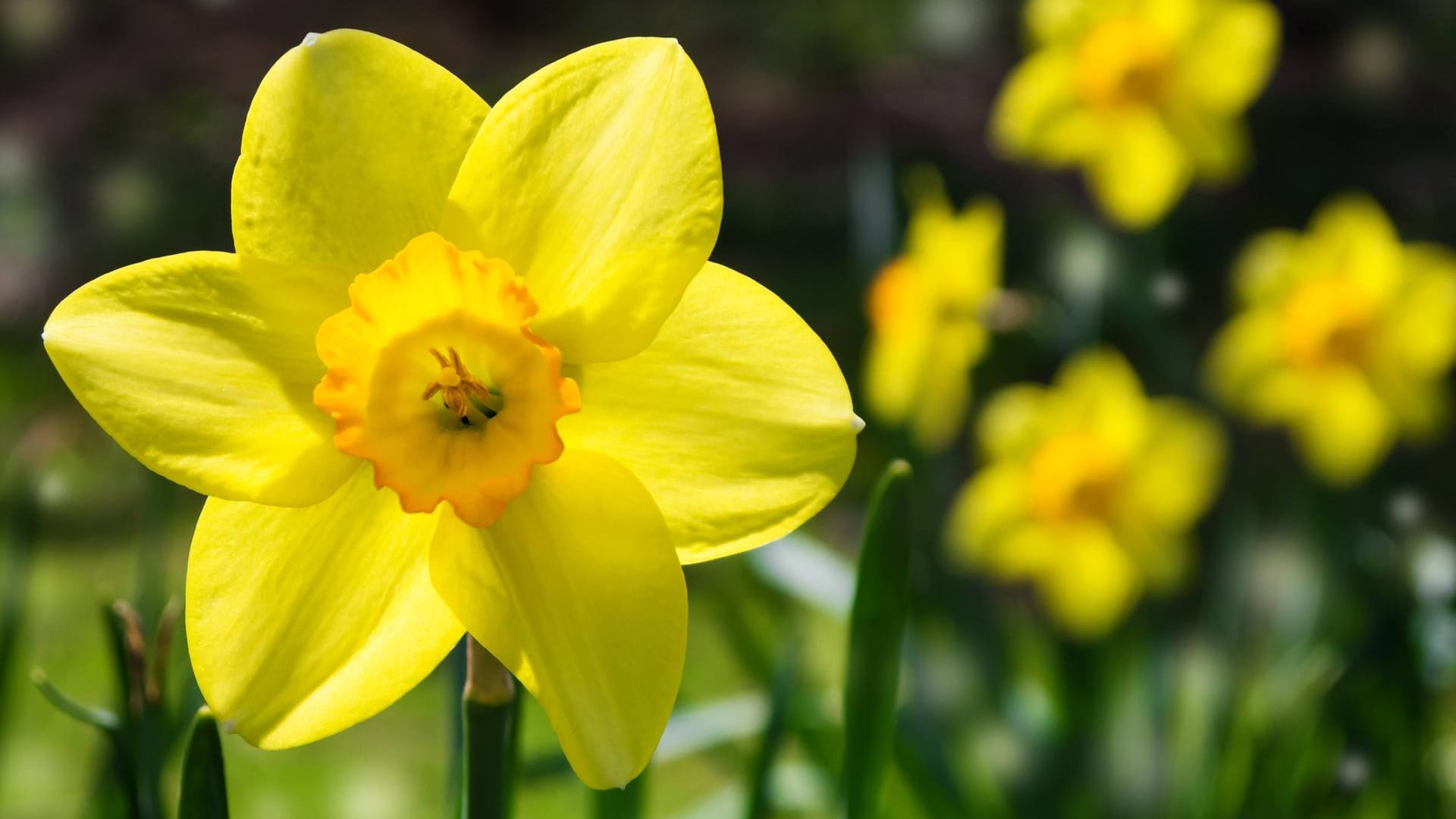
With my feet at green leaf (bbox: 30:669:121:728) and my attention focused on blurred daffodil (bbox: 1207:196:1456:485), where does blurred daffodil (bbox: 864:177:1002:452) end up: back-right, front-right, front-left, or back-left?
front-left

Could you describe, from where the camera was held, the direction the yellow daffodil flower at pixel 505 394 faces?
facing the viewer

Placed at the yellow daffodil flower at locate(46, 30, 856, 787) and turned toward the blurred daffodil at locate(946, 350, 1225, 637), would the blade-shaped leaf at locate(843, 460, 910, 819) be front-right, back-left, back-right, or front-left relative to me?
front-right

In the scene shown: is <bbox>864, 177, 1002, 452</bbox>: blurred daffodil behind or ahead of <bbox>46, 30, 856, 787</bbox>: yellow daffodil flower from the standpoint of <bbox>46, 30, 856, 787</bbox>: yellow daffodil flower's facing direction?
behind

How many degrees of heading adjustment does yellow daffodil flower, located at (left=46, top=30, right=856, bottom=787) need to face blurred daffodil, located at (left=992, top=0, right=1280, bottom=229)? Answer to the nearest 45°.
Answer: approximately 135° to its left

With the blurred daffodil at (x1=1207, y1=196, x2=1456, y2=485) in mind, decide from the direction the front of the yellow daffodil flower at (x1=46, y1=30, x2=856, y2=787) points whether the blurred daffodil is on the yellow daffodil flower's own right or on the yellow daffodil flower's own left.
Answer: on the yellow daffodil flower's own left
